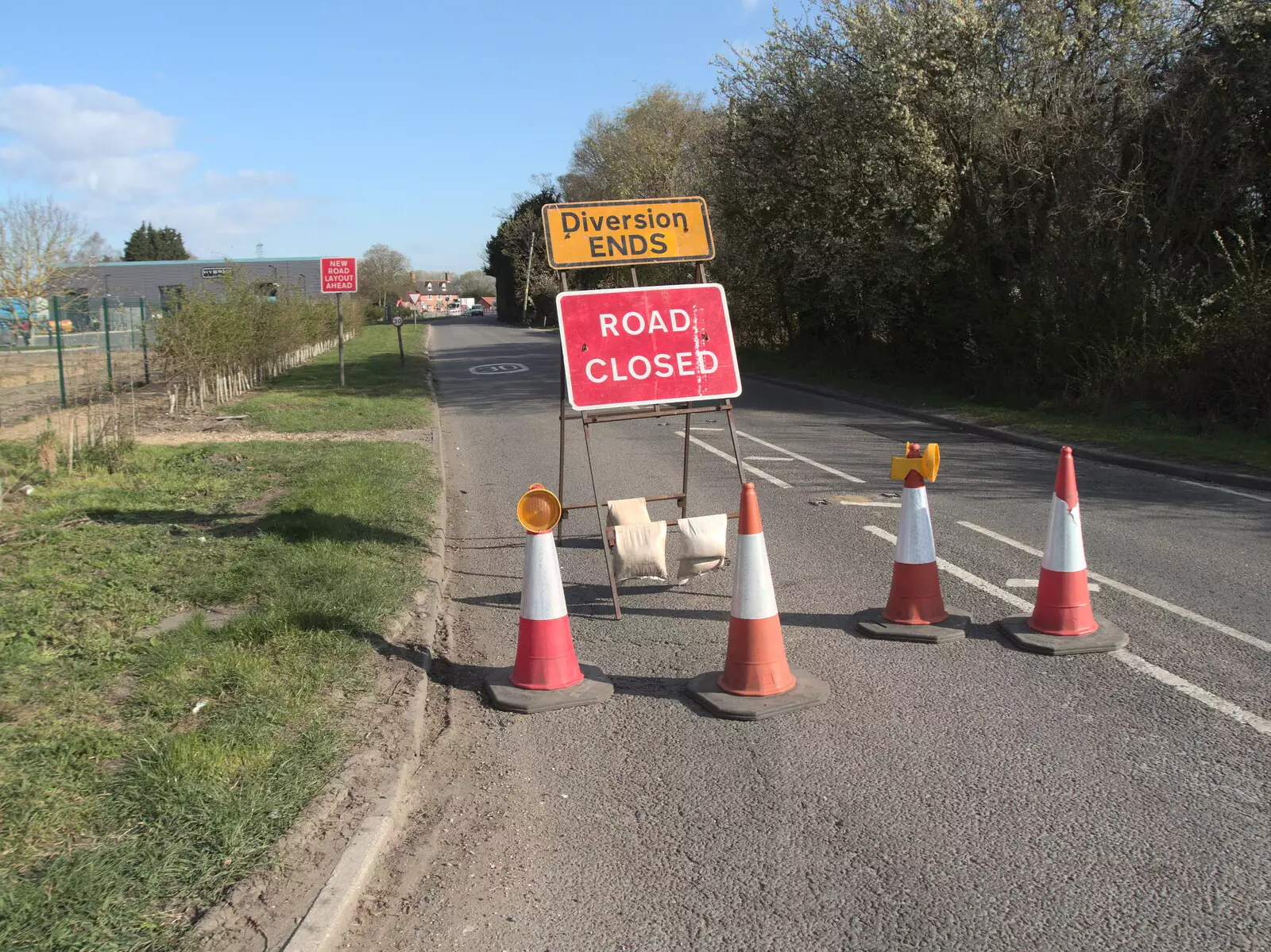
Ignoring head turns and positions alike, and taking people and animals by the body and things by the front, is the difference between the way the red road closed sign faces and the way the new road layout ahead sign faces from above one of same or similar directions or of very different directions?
same or similar directions

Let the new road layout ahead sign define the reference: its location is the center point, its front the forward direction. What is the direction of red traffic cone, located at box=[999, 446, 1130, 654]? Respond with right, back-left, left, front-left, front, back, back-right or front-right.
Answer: front

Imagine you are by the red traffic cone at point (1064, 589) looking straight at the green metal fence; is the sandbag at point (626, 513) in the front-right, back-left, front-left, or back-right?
front-left

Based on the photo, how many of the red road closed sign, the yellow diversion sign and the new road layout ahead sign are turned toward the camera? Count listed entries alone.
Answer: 3

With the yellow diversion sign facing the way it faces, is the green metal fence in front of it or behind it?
behind

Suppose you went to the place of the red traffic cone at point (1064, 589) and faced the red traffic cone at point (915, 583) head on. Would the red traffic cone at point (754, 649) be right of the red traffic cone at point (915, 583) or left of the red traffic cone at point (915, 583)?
left

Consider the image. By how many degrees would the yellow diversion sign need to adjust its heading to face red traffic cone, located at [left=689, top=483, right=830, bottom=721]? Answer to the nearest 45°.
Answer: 0° — it already faces it

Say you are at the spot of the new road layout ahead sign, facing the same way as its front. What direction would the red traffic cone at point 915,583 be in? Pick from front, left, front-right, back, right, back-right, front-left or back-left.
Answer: front

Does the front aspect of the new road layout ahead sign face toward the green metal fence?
no

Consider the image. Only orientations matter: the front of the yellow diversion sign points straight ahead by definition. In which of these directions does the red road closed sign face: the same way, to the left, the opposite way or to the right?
the same way

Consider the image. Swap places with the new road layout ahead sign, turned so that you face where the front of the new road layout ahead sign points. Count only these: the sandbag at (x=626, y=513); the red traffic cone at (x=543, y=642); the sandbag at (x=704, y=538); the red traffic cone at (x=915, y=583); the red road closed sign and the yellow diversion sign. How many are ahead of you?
6

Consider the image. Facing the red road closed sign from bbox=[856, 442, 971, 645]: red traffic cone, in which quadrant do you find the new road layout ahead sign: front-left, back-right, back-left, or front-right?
front-right

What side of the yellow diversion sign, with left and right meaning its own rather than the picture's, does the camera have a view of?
front

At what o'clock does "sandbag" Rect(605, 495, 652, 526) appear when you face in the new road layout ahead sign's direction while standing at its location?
The sandbag is roughly at 12 o'clock from the new road layout ahead sign.

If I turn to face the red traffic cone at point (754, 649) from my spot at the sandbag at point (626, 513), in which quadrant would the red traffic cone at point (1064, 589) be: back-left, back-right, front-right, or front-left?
front-left
